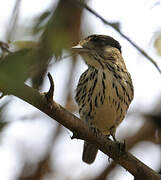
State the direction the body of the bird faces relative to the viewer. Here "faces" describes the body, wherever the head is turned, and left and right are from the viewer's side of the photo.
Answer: facing the viewer
